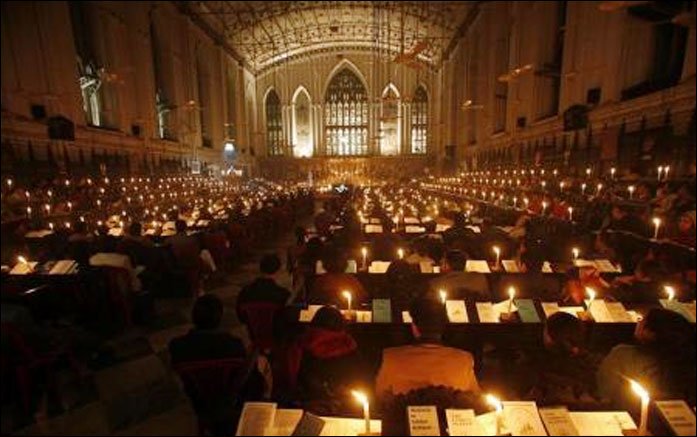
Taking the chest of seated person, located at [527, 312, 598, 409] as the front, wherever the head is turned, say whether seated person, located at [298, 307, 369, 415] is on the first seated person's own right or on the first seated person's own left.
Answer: on the first seated person's own left

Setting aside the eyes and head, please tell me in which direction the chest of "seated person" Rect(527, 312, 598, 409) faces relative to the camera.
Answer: away from the camera

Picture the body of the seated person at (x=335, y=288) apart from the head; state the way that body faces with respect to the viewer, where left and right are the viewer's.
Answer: facing away from the viewer

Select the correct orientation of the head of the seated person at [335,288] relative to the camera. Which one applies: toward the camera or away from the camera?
away from the camera

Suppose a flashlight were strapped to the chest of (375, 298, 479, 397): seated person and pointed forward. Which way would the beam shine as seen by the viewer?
away from the camera

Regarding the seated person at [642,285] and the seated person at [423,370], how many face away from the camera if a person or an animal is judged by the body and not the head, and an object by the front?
2

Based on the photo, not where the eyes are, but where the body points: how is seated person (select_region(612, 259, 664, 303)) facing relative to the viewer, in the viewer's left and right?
facing away from the viewer

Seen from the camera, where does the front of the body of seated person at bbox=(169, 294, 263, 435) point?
away from the camera

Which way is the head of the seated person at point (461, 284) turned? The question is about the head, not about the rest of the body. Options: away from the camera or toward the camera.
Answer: away from the camera

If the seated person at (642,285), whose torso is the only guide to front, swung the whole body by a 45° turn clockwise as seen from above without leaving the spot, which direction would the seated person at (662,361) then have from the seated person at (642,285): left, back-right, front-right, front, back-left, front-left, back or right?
back-right

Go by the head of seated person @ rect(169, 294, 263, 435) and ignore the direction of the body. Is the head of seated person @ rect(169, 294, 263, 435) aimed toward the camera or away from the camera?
away from the camera

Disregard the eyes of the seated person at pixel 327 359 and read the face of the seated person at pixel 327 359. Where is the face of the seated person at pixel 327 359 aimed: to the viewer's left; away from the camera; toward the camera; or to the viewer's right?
away from the camera

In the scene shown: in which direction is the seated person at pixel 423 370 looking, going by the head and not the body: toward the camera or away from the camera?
away from the camera

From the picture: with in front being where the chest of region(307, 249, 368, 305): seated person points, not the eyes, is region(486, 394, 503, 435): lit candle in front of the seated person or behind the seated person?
behind

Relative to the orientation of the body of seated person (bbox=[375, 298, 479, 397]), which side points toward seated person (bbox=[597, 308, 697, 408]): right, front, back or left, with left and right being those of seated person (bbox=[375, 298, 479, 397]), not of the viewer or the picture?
right

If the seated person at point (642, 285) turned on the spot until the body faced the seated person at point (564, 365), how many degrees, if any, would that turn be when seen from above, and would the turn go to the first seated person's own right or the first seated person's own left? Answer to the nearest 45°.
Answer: approximately 180°
